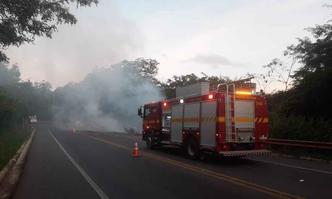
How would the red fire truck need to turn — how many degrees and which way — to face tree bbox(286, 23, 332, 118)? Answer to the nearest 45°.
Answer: approximately 90° to its right

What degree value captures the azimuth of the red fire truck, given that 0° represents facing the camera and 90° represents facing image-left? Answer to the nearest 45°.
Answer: approximately 135°

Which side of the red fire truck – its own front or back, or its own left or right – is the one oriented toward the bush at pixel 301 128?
right

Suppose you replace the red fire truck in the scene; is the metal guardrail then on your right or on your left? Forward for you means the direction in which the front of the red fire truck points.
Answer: on your right

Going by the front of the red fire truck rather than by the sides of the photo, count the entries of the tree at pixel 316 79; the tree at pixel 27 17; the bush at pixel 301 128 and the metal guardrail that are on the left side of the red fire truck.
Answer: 1

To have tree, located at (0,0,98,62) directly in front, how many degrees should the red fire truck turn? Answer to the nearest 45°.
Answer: approximately 90° to its left
